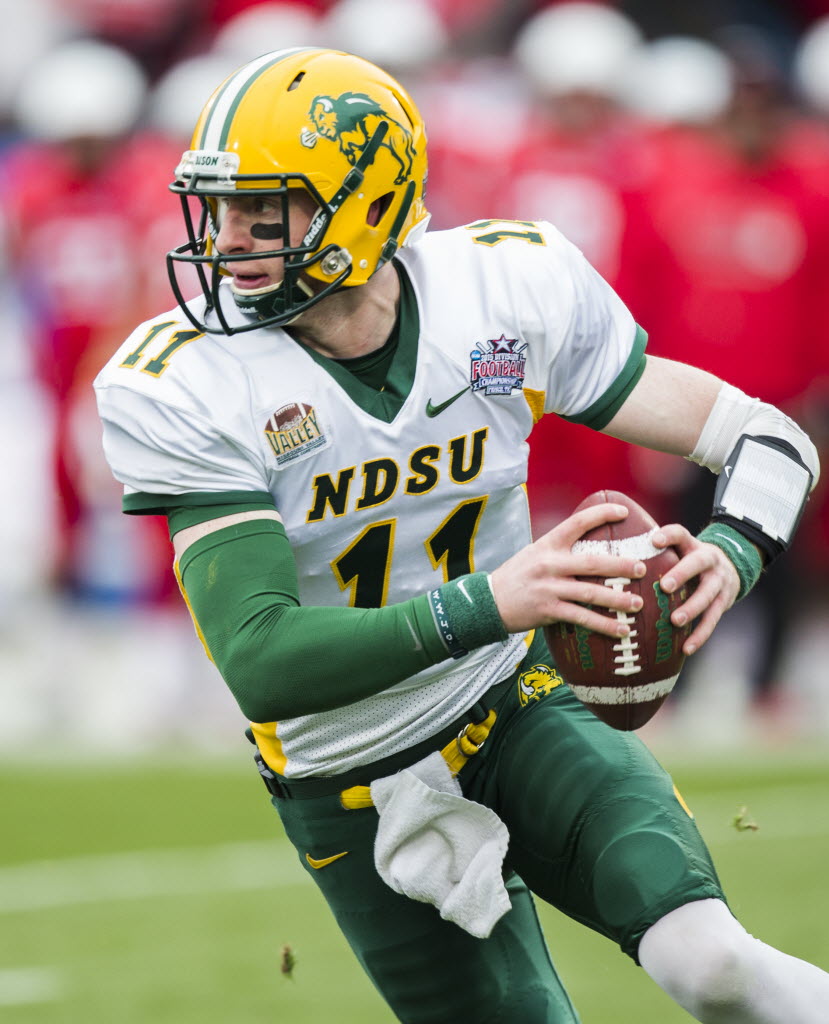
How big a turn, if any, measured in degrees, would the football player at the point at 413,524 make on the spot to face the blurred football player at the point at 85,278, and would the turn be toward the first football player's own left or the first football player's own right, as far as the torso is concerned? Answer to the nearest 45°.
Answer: approximately 180°

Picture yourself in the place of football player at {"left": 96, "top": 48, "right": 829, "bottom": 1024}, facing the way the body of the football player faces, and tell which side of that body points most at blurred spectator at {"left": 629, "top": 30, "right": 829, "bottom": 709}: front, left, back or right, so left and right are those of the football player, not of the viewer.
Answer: back

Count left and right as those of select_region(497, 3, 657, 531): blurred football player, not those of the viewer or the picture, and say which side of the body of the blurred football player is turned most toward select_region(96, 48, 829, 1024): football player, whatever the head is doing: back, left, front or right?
front

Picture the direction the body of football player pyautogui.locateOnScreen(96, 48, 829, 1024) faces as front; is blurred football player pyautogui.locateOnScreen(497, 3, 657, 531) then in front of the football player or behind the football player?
behind

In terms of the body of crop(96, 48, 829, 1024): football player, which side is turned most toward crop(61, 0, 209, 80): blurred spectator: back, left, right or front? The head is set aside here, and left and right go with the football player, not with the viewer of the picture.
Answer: back

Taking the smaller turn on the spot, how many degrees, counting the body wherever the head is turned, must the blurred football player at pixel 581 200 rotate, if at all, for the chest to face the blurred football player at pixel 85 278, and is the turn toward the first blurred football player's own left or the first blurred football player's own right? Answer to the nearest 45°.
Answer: approximately 90° to the first blurred football player's own right

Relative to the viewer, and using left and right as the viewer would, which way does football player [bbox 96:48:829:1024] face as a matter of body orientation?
facing the viewer

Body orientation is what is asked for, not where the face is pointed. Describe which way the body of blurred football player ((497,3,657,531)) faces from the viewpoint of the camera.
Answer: toward the camera

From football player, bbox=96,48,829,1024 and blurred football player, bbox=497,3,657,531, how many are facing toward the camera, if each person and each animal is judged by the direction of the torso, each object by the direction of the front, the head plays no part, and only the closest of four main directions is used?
2

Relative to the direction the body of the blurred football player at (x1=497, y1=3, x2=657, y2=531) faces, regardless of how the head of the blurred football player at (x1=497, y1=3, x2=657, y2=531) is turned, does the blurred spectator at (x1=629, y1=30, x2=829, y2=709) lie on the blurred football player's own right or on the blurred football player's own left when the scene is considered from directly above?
on the blurred football player's own left

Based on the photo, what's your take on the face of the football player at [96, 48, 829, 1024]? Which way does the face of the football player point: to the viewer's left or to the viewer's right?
to the viewer's left
